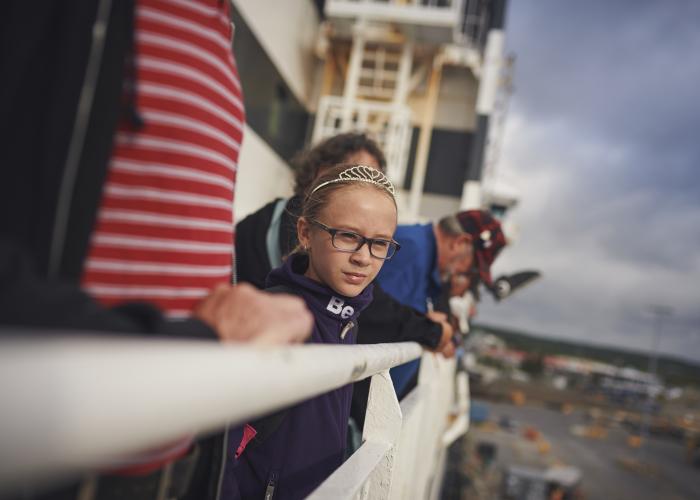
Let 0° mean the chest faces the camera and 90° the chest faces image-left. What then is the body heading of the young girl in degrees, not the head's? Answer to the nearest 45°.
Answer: approximately 315°

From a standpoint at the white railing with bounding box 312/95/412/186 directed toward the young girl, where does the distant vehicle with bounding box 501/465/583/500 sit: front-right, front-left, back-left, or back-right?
back-left

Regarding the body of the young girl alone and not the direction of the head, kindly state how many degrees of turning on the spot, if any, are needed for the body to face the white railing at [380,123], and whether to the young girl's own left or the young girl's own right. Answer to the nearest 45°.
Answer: approximately 135° to the young girl's own left

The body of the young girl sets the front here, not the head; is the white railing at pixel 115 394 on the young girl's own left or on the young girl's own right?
on the young girl's own right

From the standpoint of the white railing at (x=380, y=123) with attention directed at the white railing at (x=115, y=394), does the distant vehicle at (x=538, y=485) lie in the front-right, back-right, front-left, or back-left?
back-left

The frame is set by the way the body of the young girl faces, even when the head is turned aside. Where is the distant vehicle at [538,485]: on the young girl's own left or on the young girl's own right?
on the young girl's own left

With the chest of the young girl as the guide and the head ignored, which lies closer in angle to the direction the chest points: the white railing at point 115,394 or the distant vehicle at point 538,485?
the white railing
